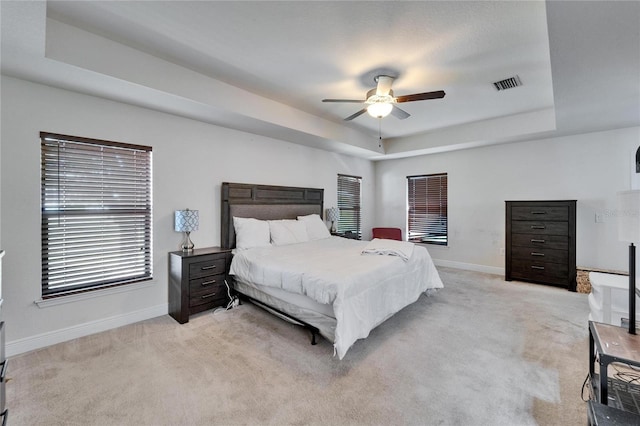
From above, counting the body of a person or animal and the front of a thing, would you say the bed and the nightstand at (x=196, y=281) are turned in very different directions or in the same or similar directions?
same or similar directions

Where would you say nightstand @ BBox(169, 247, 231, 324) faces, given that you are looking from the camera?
facing the viewer and to the right of the viewer

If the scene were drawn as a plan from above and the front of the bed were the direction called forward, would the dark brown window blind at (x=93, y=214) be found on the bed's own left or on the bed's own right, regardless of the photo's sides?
on the bed's own right

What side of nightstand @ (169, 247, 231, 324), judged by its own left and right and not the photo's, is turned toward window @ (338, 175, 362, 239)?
left

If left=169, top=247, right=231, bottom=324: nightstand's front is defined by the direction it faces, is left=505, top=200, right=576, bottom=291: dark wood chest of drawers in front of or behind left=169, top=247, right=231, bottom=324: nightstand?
in front

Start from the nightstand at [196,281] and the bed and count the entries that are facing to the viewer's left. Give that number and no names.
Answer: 0

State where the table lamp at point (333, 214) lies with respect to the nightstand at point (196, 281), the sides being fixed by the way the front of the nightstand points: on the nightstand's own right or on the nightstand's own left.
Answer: on the nightstand's own left
